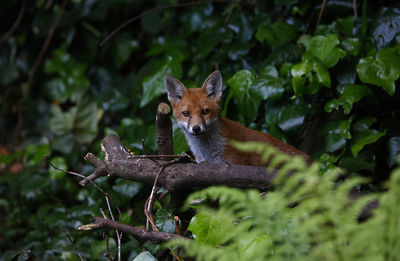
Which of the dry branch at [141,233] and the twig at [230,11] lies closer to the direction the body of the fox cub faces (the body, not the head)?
the dry branch

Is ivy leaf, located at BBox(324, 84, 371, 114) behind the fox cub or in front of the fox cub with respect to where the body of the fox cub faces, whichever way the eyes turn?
behind

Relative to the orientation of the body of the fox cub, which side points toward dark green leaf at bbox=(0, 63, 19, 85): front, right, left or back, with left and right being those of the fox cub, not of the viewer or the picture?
right

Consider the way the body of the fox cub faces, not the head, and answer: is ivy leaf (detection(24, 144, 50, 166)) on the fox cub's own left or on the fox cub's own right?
on the fox cub's own right

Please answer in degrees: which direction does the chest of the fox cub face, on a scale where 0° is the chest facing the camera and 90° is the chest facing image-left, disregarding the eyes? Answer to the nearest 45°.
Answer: approximately 45°

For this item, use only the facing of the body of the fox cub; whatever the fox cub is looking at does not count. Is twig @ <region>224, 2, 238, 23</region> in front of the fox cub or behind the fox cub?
behind

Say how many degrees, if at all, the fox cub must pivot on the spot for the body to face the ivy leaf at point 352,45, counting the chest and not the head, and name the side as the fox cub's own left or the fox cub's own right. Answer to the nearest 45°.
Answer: approximately 180°

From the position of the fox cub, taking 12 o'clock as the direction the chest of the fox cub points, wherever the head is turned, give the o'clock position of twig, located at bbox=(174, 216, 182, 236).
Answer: The twig is roughly at 11 o'clock from the fox cub.

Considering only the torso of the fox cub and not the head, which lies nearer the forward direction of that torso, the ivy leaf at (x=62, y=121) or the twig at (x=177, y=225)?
the twig

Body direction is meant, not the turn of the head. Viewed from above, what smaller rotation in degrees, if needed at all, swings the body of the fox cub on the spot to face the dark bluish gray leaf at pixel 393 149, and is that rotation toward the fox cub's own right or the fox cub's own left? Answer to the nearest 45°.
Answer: approximately 135° to the fox cub's own left

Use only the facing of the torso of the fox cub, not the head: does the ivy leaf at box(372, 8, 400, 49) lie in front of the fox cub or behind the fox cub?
behind
